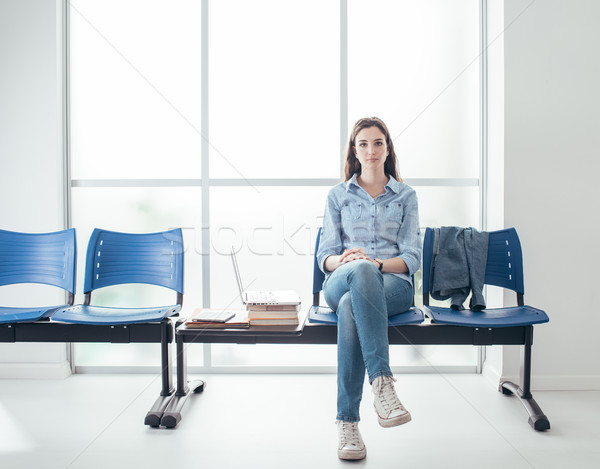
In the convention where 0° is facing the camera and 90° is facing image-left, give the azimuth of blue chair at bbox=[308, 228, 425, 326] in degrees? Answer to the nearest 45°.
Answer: approximately 0°

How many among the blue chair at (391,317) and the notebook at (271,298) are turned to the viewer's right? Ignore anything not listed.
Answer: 1

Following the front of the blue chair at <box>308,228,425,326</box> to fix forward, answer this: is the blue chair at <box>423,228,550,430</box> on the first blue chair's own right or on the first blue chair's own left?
on the first blue chair's own left

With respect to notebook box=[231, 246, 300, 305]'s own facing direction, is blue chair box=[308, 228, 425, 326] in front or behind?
in front

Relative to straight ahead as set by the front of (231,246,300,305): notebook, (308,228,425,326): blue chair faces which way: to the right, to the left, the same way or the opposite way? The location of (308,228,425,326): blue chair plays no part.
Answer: to the right

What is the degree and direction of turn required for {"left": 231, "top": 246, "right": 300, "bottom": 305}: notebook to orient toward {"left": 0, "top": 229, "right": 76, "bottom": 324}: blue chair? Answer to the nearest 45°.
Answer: approximately 180°

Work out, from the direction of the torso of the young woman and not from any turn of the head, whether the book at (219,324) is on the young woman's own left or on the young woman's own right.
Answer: on the young woman's own right

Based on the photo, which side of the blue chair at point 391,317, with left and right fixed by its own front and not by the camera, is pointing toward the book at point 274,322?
right

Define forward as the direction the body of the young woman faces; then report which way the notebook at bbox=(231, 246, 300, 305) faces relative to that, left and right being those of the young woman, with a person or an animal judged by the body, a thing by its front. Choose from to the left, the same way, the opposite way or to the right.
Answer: to the left

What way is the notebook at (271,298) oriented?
to the viewer's right

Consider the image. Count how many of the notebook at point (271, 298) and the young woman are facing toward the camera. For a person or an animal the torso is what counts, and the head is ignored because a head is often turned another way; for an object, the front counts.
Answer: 1

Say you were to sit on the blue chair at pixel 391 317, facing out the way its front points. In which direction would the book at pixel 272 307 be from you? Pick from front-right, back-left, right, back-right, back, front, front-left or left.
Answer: right

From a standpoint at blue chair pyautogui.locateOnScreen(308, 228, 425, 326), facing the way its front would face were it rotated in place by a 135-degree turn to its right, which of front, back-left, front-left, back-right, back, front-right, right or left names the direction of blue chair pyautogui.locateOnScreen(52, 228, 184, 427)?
front-left

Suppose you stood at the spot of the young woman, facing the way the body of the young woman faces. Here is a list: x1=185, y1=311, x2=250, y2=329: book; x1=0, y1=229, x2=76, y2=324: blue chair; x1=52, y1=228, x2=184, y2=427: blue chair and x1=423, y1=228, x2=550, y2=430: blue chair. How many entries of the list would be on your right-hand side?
3
